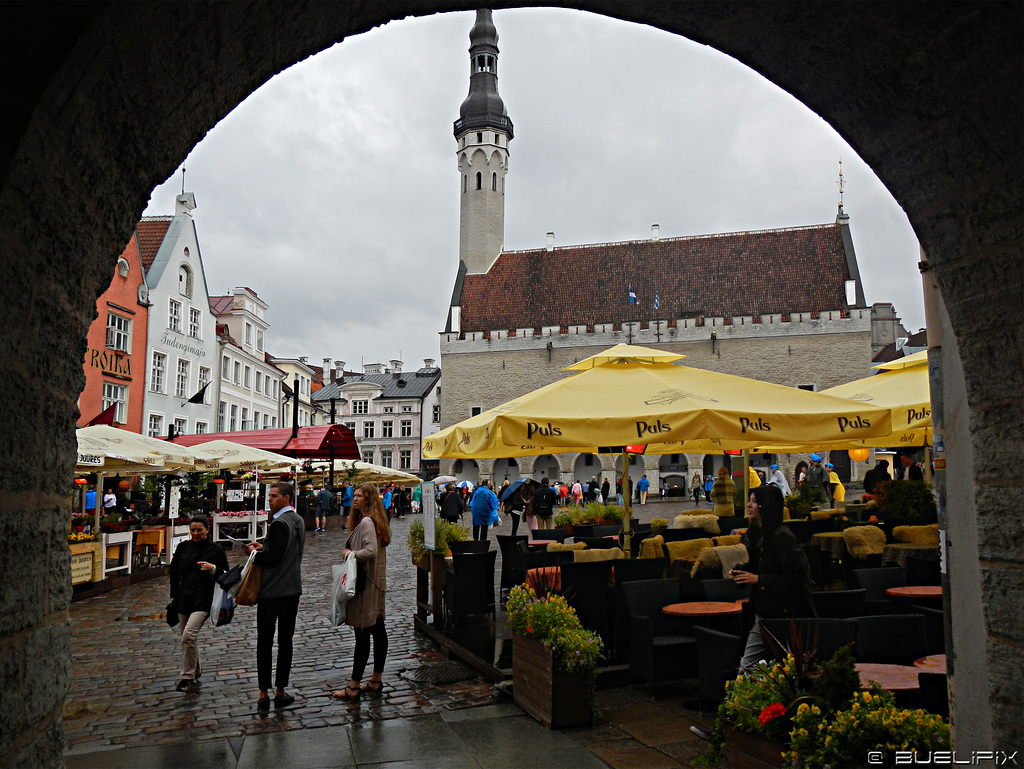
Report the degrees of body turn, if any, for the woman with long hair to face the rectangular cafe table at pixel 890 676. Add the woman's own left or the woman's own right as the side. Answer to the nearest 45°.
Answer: approximately 135° to the woman's own left

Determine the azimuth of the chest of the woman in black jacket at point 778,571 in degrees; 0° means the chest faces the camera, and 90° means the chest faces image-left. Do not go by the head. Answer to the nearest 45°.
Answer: approximately 90°

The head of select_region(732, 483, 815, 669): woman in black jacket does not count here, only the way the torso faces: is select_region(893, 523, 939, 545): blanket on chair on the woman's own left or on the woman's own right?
on the woman's own right

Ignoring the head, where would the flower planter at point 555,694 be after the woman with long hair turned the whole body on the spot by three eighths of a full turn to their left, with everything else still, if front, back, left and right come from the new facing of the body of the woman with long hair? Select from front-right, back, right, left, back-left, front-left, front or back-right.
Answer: front

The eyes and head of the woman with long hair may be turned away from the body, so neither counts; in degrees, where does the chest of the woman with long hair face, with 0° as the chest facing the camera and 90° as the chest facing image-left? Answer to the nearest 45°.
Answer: approximately 90°

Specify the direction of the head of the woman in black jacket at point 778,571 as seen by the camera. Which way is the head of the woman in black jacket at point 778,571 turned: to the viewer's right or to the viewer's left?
to the viewer's left
